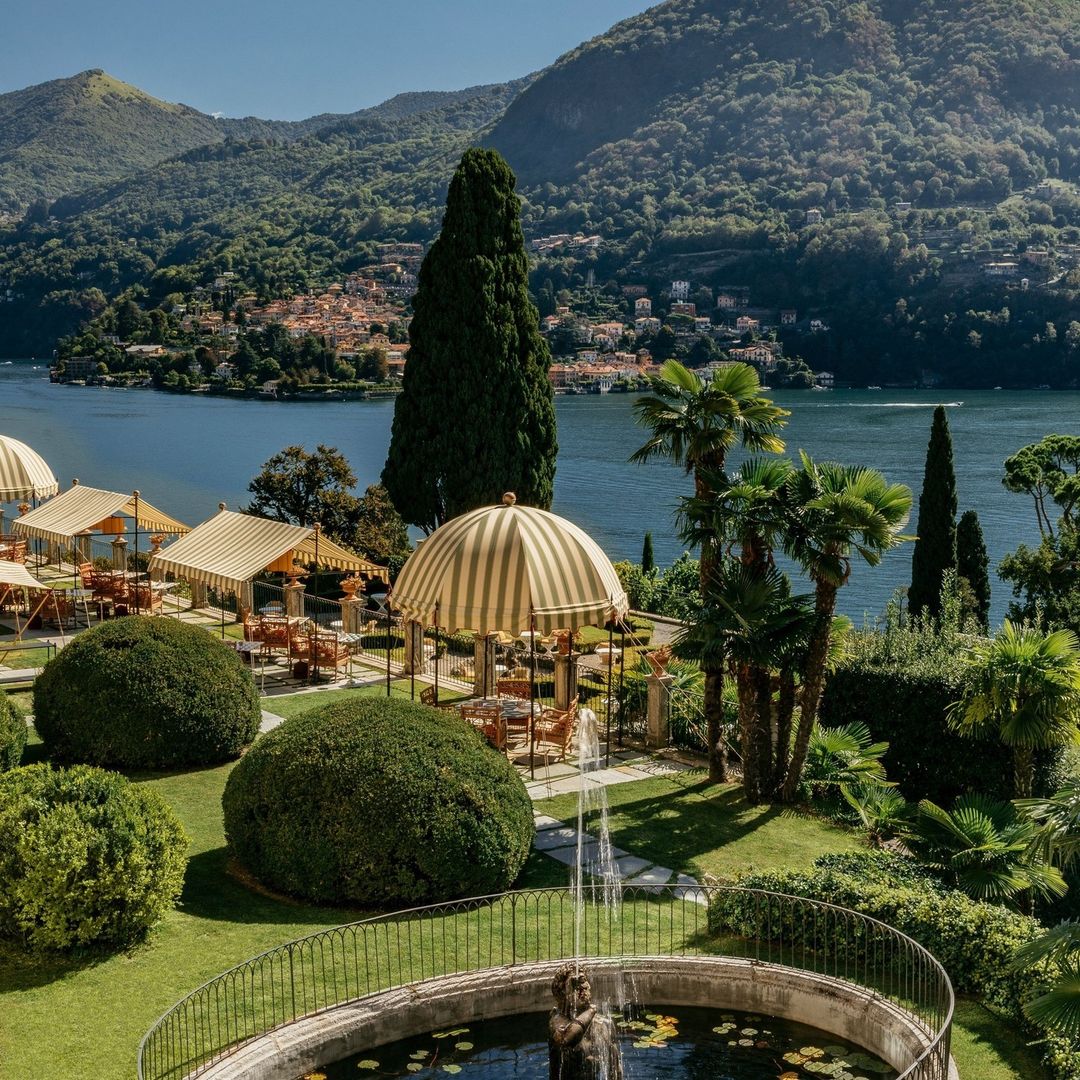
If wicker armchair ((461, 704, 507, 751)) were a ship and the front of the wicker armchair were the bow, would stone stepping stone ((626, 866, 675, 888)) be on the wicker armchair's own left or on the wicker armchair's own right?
on the wicker armchair's own right

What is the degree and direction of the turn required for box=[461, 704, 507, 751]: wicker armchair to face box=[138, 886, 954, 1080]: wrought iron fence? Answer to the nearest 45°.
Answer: approximately 135° to its right

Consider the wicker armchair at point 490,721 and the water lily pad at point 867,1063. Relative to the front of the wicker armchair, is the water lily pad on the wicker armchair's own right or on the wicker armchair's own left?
on the wicker armchair's own right

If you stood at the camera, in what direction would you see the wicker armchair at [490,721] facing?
facing away from the viewer and to the right of the viewer

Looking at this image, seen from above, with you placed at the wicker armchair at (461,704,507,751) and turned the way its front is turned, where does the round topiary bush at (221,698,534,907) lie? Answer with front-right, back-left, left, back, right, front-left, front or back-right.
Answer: back-right

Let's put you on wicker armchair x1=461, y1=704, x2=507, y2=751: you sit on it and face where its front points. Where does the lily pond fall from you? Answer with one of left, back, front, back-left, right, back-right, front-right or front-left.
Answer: back-right

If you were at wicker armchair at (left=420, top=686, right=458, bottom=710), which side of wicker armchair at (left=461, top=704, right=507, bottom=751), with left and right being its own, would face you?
left

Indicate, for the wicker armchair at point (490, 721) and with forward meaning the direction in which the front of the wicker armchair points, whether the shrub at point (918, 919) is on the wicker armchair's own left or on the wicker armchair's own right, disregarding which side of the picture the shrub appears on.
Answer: on the wicker armchair's own right
